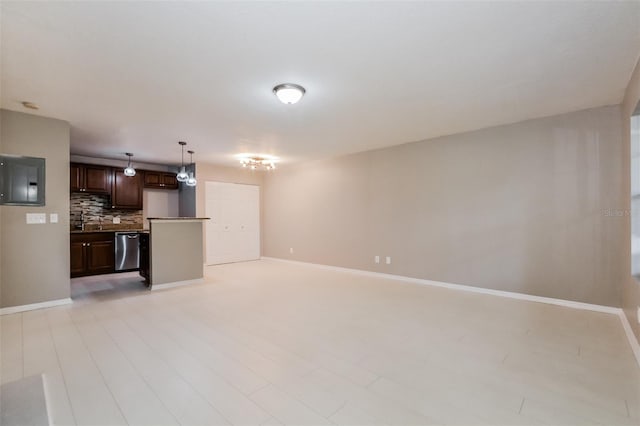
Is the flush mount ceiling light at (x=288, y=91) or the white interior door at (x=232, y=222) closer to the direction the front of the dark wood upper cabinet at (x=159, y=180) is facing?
the flush mount ceiling light

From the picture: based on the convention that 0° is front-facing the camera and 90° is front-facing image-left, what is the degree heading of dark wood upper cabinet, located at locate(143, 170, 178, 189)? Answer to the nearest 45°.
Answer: approximately 0°

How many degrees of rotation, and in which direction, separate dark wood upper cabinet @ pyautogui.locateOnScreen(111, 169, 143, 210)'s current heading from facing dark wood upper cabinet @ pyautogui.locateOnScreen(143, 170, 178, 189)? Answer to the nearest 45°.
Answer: approximately 90° to its left

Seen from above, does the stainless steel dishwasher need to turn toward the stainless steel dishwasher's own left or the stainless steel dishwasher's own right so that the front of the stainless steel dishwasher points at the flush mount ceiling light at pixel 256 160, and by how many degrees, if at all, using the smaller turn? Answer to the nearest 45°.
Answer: approximately 45° to the stainless steel dishwasher's own left

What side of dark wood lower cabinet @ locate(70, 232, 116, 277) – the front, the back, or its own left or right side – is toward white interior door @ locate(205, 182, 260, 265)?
left
